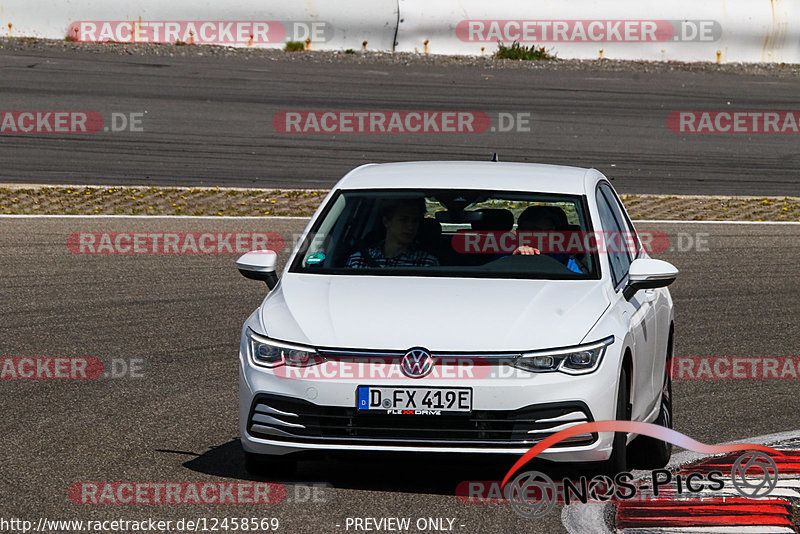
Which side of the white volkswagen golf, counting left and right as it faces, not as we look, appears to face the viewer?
front
